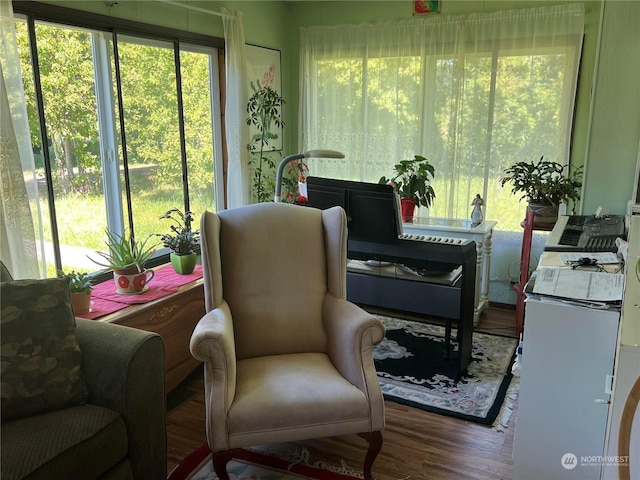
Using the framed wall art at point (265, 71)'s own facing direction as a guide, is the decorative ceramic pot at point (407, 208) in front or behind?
in front

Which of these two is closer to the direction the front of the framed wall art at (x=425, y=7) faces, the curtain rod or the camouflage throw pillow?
the camouflage throw pillow

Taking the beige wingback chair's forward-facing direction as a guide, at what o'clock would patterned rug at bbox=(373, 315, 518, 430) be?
The patterned rug is roughly at 8 o'clock from the beige wingback chair.

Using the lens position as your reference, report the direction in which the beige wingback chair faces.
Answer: facing the viewer

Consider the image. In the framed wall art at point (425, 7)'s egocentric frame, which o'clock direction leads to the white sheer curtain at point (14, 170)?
The white sheer curtain is roughly at 1 o'clock from the framed wall art.

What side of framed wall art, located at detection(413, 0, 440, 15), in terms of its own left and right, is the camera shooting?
front

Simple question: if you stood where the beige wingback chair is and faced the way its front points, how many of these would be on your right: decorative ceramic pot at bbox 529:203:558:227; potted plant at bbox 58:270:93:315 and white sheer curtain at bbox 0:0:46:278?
2

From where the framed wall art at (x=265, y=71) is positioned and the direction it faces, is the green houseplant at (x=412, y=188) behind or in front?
in front

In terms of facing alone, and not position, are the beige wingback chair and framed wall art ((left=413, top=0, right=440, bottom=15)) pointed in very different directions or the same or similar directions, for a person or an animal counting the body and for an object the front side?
same or similar directions

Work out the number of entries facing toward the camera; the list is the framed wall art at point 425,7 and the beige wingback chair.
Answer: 2

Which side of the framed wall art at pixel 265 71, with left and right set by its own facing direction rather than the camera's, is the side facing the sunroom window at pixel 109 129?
right

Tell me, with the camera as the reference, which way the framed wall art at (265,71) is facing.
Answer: facing the viewer and to the right of the viewer

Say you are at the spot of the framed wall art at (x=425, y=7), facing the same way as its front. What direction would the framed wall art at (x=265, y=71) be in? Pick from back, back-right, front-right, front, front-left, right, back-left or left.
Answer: right

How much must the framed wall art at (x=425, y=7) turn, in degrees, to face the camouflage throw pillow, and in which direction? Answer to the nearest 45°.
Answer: approximately 45° to its right

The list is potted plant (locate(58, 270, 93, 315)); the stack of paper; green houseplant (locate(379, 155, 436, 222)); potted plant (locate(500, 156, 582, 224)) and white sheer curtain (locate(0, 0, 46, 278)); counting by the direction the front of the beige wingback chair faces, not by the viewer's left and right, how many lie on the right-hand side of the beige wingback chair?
2

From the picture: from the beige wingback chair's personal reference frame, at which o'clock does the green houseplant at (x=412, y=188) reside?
The green houseplant is roughly at 7 o'clock from the beige wingback chair.

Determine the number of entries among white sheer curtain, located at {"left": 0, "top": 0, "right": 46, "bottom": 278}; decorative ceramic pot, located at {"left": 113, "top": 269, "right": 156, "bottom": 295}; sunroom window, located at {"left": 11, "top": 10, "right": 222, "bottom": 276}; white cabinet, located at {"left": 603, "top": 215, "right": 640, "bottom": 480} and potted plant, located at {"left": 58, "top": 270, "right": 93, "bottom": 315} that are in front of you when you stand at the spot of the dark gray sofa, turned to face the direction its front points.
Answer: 1
